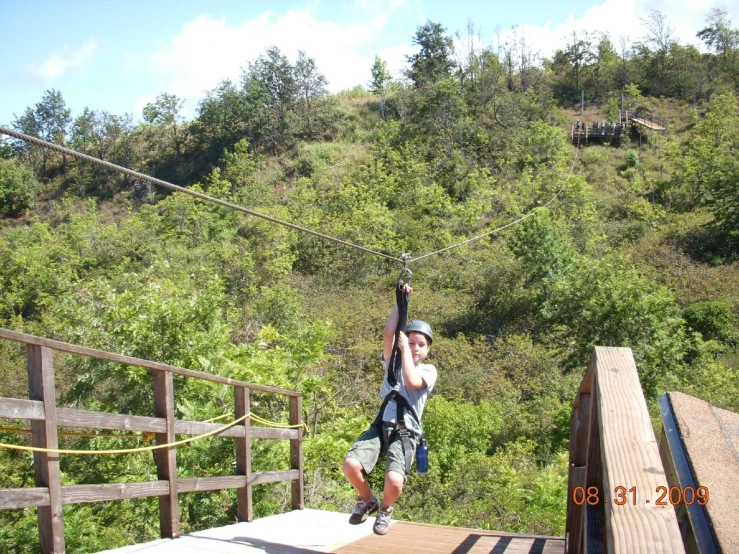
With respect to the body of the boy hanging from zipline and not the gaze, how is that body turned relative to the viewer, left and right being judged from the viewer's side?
facing the viewer and to the left of the viewer

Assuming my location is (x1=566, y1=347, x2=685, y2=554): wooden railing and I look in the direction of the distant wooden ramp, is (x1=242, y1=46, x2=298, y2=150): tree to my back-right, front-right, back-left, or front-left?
front-left

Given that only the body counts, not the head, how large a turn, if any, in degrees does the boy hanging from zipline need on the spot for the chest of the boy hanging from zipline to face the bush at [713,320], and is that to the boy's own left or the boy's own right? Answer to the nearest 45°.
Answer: approximately 180°

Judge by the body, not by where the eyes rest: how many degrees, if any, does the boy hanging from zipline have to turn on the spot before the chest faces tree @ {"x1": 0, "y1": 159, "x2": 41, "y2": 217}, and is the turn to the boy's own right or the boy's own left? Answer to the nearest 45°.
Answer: approximately 90° to the boy's own right

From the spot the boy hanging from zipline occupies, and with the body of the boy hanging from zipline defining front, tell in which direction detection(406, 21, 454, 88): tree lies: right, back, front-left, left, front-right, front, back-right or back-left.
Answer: back-right

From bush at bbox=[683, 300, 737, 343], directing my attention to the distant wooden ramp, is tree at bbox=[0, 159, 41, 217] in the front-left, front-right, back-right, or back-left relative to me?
front-left

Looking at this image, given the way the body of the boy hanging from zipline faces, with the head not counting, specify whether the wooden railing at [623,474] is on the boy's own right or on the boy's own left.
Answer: on the boy's own left

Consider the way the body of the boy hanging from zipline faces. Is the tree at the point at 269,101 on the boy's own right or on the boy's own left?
on the boy's own right

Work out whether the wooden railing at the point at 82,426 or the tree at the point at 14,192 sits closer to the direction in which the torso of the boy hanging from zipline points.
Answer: the wooden railing

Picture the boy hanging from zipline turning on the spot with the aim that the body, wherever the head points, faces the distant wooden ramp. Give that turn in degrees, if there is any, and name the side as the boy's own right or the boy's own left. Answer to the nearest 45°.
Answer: approximately 135° to the boy's own right
